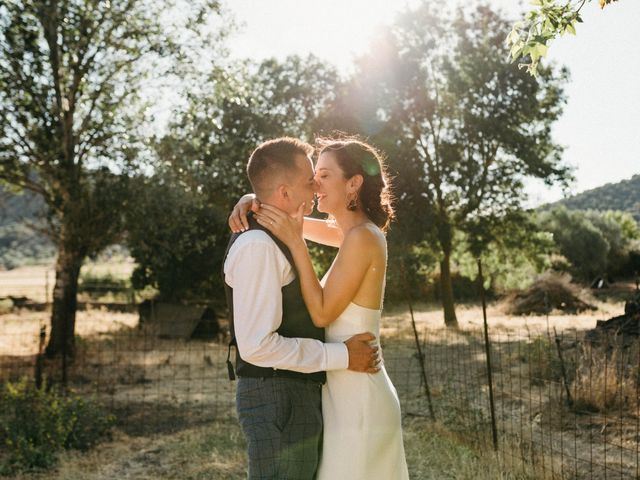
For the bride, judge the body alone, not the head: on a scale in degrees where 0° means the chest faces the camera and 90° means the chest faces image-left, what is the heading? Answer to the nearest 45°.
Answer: approximately 90°

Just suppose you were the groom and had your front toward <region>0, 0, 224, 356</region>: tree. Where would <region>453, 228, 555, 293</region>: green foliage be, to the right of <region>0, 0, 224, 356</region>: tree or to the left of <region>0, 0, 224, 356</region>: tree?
right

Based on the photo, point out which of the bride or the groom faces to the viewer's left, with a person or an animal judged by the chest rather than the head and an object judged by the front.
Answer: the bride

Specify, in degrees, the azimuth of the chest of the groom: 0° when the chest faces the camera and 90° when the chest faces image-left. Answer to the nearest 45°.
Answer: approximately 270°

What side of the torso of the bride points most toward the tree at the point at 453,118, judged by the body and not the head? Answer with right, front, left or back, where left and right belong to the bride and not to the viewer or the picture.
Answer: right

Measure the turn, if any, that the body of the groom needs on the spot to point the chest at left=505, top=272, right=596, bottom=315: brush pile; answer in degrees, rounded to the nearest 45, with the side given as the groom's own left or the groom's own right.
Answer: approximately 45° to the groom's own left

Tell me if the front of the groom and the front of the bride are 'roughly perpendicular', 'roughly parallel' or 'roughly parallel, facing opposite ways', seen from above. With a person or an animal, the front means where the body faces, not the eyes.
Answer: roughly parallel, facing opposite ways

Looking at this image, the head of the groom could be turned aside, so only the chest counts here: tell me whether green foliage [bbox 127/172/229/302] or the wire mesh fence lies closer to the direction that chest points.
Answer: the wire mesh fence

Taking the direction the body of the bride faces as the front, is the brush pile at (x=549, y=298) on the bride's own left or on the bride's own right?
on the bride's own right

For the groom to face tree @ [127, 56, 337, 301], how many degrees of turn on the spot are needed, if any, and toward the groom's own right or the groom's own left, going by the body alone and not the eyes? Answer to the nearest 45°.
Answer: approximately 90° to the groom's own left
